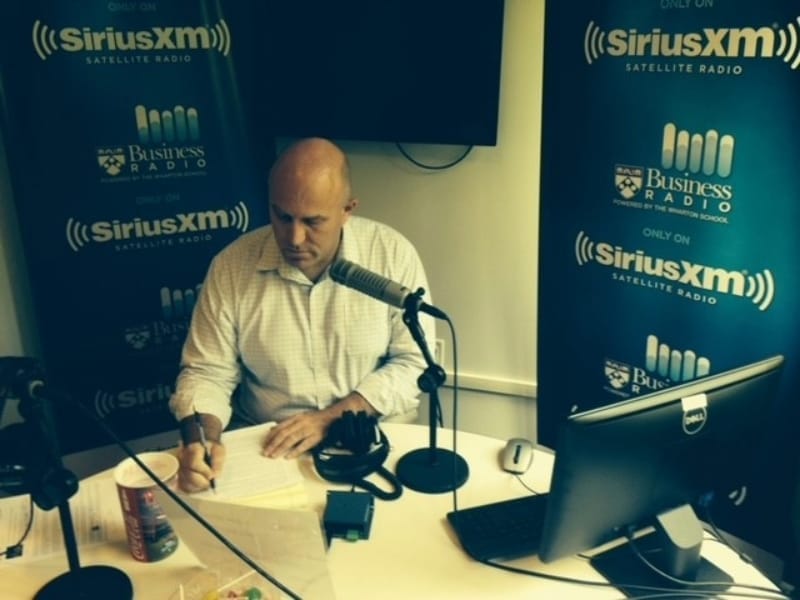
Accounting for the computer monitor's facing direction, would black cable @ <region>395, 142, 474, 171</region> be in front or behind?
in front

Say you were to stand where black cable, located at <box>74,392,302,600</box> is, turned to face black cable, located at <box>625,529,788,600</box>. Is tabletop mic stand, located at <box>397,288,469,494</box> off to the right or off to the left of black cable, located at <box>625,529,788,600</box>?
left

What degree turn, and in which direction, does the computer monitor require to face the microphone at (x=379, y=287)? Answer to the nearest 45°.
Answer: approximately 45° to its left

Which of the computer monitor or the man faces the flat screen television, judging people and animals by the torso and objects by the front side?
the computer monitor

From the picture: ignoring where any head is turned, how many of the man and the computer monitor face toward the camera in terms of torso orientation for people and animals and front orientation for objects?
1

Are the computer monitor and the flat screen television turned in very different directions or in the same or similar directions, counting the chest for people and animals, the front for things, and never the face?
very different directions

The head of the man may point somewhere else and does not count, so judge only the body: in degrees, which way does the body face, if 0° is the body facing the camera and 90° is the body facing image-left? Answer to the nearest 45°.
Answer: approximately 0°

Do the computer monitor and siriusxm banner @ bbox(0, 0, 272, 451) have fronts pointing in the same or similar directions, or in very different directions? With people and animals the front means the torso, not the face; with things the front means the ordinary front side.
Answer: very different directions
